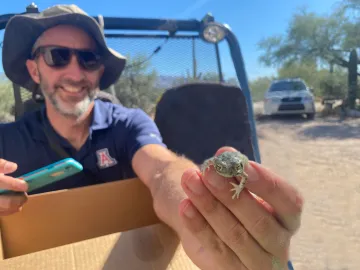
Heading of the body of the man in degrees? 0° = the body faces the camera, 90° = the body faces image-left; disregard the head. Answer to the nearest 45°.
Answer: approximately 0°

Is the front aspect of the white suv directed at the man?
yes

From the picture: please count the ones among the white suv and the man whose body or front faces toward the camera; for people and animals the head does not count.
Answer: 2

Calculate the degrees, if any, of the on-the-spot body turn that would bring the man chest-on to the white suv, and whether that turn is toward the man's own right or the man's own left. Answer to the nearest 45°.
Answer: approximately 135° to the man's own left
